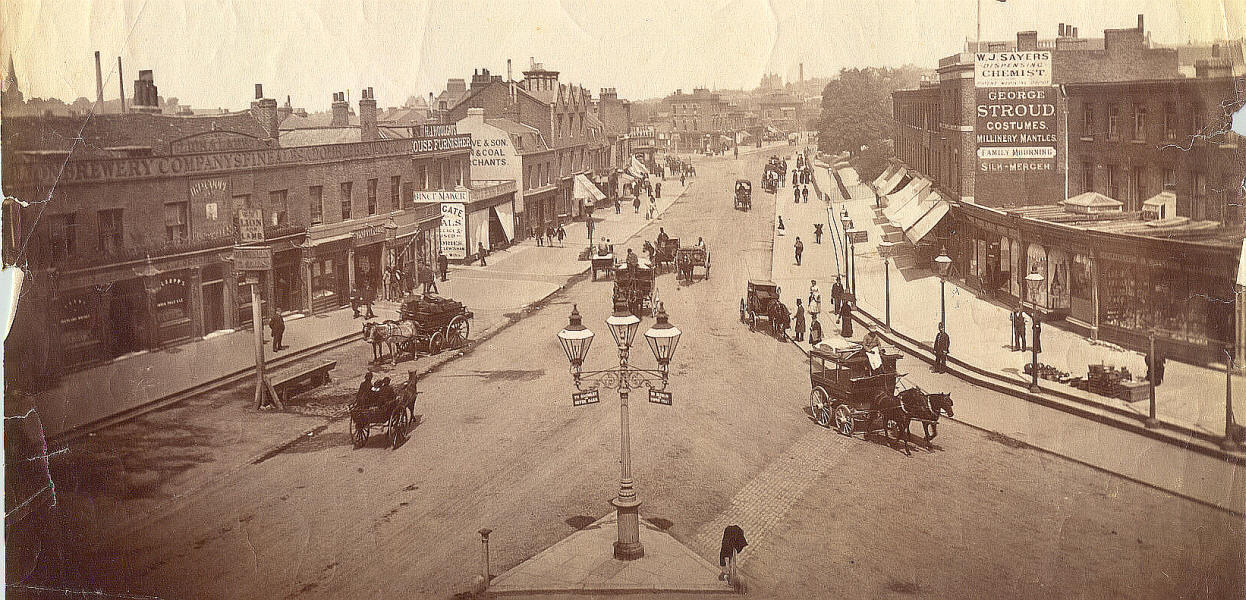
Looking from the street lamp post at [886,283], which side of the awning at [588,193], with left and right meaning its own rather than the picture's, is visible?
right

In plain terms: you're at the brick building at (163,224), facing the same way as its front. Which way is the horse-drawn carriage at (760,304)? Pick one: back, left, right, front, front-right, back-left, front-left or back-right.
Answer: front-left

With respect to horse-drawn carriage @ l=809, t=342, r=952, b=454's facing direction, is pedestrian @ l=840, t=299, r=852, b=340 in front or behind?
behind

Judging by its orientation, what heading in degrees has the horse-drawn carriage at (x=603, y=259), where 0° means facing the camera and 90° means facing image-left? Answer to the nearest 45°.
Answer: approximately 180°

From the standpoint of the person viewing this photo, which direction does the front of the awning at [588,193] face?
facing the viewer and to the right of the viewer

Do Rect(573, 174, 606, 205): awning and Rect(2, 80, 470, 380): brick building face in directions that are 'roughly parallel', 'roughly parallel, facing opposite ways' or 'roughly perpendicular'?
roughly parallel

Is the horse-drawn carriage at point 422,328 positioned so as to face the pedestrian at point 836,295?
no

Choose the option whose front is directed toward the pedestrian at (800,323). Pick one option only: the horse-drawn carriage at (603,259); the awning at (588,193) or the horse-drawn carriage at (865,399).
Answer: the awning

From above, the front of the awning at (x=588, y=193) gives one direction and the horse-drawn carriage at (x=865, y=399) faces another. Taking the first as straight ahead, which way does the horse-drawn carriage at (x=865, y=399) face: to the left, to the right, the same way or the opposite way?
the same way

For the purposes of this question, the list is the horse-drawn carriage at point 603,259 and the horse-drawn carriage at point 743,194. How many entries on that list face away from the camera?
1

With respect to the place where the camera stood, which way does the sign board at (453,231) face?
facing the viewer

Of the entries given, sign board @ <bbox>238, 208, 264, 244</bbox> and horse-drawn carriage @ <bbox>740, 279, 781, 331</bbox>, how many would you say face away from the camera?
0

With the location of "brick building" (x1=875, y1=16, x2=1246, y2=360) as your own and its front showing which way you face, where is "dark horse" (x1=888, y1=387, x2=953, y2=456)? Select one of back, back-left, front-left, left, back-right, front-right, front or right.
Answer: front

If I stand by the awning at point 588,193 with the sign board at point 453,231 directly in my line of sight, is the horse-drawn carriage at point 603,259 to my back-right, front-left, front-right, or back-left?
front-left

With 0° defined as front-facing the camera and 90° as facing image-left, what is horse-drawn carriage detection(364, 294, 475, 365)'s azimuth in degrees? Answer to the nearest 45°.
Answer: approximately 45°

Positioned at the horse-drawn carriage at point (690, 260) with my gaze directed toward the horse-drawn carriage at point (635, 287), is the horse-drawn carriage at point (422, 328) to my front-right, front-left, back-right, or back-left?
front-right

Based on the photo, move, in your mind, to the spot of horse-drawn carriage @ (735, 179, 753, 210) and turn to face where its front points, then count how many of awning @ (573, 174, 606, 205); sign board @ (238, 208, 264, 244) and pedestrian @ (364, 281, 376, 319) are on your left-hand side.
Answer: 0

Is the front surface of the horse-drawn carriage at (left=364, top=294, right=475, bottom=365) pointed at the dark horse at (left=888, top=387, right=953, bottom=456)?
no
